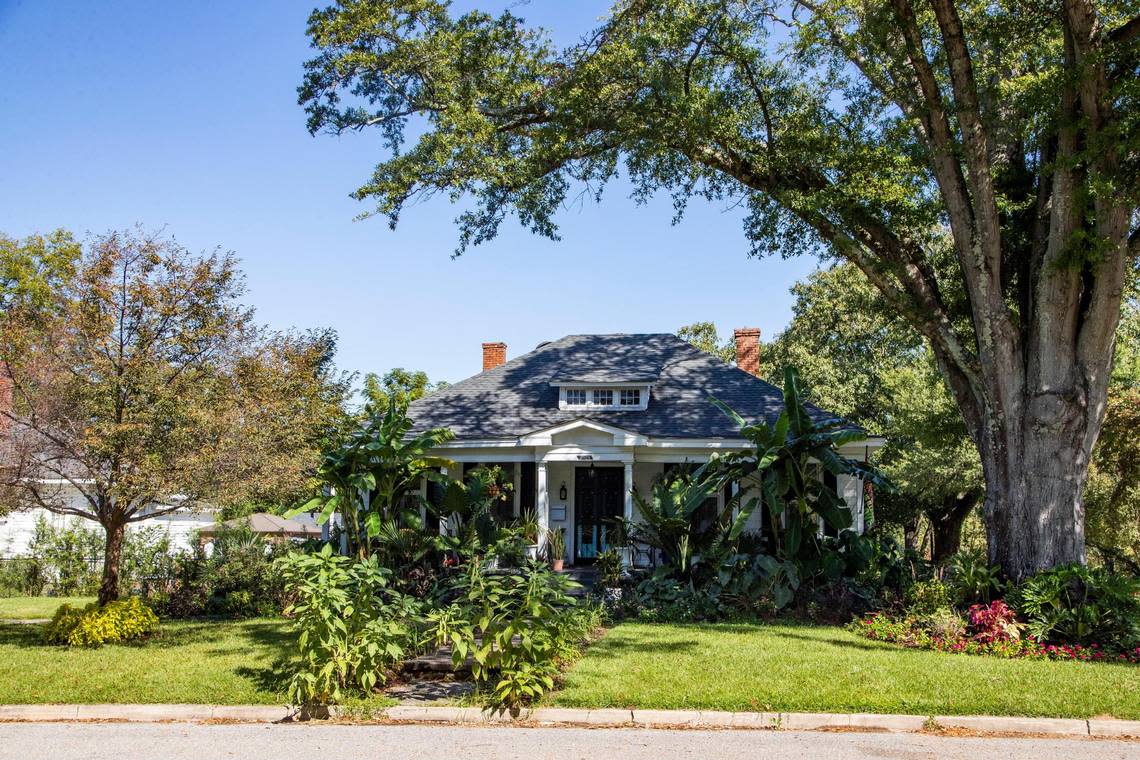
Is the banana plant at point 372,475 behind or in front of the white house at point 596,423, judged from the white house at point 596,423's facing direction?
in front

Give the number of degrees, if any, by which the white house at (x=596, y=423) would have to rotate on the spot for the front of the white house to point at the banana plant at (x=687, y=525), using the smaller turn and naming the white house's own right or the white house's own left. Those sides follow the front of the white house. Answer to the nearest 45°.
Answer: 0° — it already faces it

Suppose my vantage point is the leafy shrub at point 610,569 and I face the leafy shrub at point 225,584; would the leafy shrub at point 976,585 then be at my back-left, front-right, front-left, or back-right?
back-left

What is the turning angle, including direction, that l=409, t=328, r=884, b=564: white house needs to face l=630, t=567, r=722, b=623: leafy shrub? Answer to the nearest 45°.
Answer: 0° — it already faces it

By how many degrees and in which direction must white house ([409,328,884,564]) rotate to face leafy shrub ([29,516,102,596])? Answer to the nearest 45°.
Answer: approximately 90° to its right

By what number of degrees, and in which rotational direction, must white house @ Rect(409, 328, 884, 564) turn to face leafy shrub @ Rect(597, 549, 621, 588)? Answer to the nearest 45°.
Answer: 0° — it already faces it

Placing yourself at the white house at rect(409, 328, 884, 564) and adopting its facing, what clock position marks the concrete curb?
The concrete curb is roughly at 12 o'clock from the white house.

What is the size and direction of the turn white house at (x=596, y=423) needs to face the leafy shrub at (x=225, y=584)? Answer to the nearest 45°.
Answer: approximately 45° to its right

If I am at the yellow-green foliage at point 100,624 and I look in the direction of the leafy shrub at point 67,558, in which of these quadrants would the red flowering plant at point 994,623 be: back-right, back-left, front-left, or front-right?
back-right

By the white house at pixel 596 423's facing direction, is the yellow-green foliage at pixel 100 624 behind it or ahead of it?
ahead

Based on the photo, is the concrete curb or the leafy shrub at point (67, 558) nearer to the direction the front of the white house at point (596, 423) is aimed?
the concrete curb

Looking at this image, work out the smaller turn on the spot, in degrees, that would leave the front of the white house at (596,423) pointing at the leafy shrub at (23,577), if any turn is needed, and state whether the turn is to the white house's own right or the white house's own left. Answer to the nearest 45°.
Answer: approximately 90° to the white house's own right
